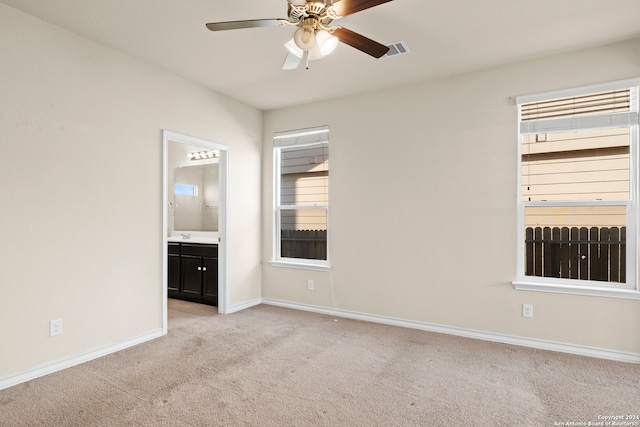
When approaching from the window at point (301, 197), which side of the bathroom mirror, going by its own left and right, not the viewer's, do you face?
left

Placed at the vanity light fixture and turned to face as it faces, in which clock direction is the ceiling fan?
The ceiling fan is roughly at 10 o'clock from the vanity light fixture.

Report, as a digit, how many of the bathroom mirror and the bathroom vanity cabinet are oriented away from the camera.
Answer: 0

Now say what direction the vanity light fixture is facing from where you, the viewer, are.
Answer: facing the viewer and to the left of the viewer

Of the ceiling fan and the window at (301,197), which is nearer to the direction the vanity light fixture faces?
the ceiling fan

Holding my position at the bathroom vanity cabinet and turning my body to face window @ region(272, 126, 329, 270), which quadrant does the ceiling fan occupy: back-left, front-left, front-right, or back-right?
front-right

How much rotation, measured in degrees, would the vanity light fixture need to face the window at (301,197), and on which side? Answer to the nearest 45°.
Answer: approximately 90° to its left

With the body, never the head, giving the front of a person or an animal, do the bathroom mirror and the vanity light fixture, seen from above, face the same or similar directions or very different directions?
same or similar directions

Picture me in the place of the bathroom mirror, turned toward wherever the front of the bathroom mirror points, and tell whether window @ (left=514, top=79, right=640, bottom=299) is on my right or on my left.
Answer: on my left

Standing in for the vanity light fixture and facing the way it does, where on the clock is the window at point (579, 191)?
The window is roughly at 9 o'clock from the vanity light fixture.
